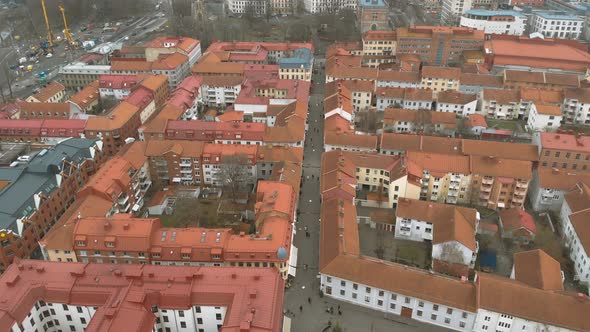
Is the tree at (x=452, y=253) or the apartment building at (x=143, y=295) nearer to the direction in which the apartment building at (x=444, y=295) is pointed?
the apartment building

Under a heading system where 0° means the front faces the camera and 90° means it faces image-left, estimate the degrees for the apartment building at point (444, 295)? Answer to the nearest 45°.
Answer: approximately 0°

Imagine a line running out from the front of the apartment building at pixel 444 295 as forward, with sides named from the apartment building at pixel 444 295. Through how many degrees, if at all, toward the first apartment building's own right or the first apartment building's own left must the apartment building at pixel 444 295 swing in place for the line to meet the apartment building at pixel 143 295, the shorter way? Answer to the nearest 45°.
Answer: approximately 45° to the first apartment building's own right

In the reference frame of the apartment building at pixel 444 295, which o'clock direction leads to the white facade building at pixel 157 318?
The white facade building is roughly at 2 o'clock from the apartment building.
